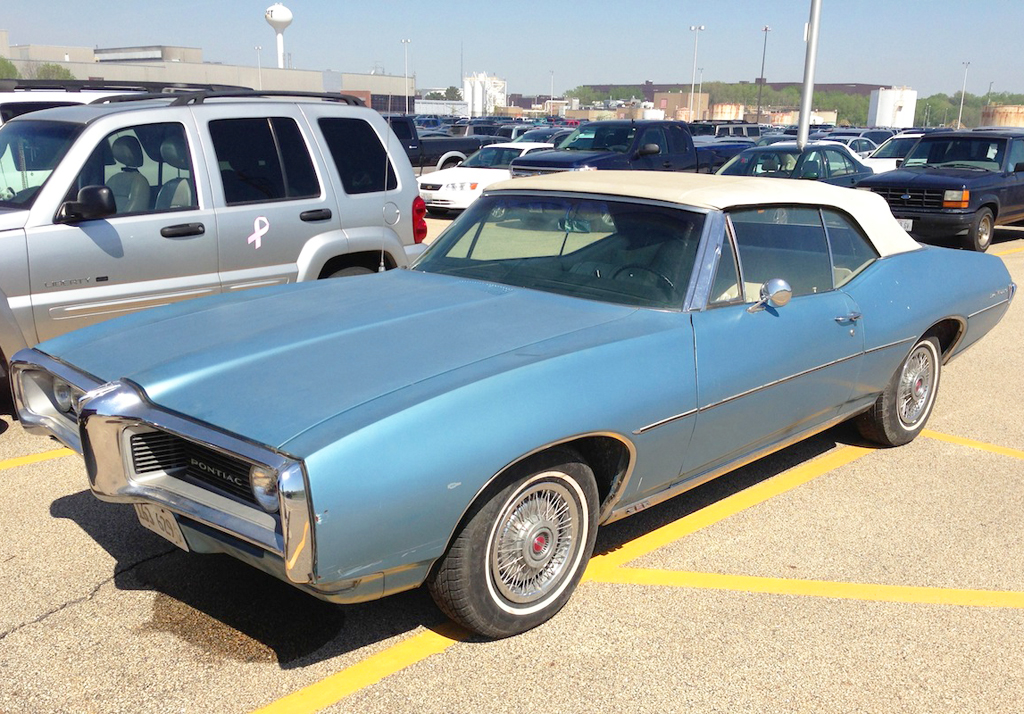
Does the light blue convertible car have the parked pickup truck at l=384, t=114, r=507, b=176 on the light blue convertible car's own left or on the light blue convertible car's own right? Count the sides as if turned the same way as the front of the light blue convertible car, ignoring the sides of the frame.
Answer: on the light blue convertible car's own right

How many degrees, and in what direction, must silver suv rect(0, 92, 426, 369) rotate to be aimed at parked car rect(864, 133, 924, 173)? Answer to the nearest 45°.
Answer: approximately 180°

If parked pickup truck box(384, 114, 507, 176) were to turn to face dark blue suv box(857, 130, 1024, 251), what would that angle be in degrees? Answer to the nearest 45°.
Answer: approximately 135° to its left

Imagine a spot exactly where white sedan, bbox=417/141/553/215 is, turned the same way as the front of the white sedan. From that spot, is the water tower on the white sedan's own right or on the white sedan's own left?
on the white sedan's own right

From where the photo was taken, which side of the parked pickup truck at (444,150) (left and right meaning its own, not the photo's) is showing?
left

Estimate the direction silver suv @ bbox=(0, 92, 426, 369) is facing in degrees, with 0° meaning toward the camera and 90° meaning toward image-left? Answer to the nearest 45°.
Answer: approximately 45°
